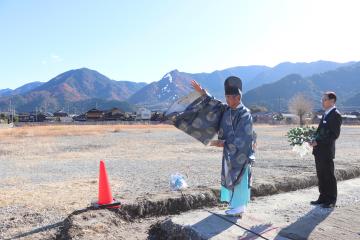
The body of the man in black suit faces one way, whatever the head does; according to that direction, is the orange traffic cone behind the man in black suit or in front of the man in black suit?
in front

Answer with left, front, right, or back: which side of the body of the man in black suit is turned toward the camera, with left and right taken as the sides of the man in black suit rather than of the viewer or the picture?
left
